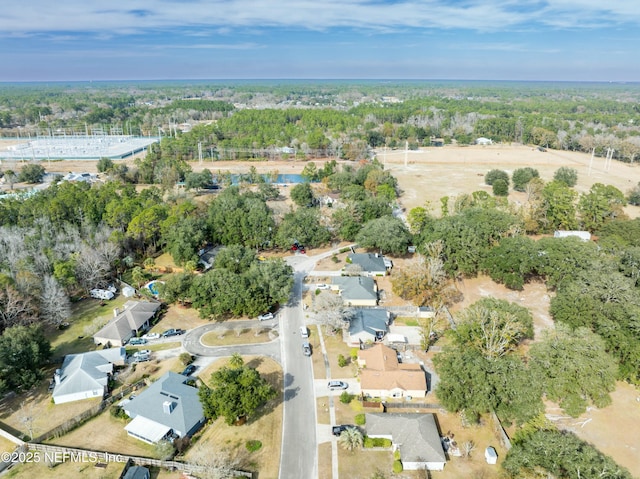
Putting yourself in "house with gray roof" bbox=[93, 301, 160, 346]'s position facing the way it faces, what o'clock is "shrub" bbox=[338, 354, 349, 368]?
The shrub is roughly at 12 o'clock from the house with gray roof.

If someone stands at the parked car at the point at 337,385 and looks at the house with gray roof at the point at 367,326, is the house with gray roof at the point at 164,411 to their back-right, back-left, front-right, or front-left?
back-left

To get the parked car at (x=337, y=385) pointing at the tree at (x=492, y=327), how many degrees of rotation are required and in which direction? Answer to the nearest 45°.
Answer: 0° — it already faces it

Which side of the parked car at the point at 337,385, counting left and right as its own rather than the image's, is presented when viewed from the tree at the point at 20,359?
back

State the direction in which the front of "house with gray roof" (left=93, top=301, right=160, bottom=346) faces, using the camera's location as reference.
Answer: facing the viewer and to the right of the viewer

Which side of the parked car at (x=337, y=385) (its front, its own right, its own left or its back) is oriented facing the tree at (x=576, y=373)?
front

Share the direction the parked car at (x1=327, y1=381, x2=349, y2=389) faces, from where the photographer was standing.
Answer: facing to the right of the viewer

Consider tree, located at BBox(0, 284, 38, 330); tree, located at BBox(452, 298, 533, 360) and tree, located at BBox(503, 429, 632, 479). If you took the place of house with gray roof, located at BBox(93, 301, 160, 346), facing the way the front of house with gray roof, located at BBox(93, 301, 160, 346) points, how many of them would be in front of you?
2

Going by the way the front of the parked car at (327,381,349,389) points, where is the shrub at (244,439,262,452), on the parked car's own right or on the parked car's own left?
on the parked car's own right

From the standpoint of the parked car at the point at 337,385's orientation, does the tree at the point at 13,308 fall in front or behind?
behind

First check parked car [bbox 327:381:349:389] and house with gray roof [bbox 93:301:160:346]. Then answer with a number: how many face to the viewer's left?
0

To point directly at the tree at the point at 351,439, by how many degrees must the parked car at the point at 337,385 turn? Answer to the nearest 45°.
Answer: approximately 90° to its right

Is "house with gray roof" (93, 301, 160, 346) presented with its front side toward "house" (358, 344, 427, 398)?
yes

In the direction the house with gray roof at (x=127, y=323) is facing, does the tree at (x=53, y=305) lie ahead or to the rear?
to the rear
